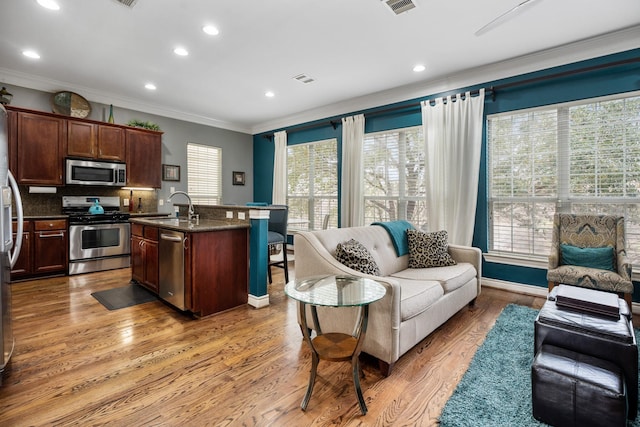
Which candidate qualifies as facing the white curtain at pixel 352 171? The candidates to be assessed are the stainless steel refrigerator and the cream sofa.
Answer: the stainless steel refrigerator

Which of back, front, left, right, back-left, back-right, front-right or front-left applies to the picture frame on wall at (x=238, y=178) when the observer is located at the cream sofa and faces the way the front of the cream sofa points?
back

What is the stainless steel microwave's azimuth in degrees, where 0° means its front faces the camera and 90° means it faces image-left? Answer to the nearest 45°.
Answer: approximately 0°

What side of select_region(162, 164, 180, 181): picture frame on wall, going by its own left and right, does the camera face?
front

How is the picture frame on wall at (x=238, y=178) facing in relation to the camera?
toward the camera

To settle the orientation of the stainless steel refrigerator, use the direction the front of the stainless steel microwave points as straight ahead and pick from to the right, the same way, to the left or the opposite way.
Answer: to the left

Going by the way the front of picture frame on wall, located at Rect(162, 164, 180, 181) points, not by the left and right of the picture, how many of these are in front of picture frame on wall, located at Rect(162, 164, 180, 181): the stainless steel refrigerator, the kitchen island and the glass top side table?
3

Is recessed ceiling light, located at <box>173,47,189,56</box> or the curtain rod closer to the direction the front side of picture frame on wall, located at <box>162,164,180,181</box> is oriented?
the recessed ceiling light

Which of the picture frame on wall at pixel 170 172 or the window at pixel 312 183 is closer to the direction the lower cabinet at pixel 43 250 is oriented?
the window

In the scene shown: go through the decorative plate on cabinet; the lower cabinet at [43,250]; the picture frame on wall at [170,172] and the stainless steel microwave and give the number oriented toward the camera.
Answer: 4

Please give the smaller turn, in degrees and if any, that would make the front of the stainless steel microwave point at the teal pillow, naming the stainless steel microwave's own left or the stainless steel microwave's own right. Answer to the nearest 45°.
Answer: approximately 45° to the stainless steel microwave's own left

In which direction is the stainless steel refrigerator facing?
to the viewer's right

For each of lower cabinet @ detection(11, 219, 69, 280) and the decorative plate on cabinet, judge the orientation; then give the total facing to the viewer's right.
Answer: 0
